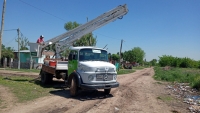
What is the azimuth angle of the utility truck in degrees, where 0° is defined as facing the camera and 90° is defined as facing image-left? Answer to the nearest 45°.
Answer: approximately 315°

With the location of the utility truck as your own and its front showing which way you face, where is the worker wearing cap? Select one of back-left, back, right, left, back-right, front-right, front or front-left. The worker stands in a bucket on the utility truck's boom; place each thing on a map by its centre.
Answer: back
